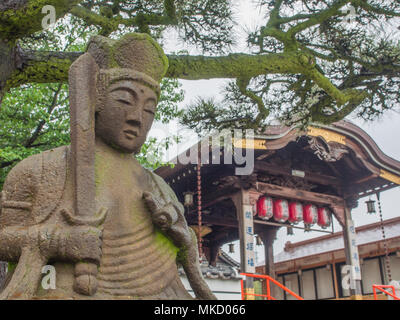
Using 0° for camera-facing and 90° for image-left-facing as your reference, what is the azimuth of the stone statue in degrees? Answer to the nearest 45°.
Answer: approximately 315°

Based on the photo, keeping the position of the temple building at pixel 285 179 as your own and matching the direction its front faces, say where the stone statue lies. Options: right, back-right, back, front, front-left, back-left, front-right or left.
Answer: front-right

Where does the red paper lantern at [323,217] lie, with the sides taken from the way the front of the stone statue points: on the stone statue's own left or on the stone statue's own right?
on the stone statue's own left
